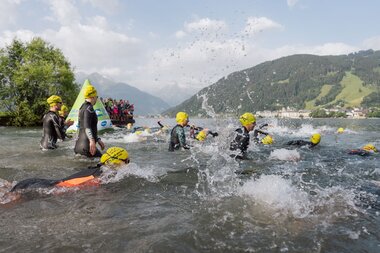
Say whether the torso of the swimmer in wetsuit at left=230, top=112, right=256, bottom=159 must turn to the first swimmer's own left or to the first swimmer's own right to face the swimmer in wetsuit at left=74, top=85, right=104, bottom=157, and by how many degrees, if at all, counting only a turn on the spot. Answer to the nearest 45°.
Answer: approximately 135° to the first swimmer's own right

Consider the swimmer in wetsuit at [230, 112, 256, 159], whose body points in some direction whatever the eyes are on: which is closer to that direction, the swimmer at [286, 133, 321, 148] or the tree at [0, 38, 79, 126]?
the swimmer

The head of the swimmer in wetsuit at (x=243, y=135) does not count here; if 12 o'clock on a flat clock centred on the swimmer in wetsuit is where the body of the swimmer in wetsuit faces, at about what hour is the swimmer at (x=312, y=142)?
The swimmer is roughly at 10 o'clock from the swimmer in wetsuit.

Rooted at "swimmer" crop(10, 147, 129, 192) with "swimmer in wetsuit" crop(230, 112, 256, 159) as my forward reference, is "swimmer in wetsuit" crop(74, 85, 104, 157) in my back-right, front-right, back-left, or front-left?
front-left
